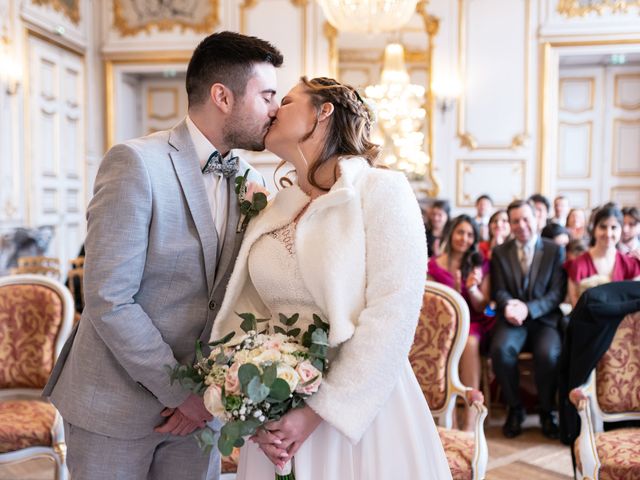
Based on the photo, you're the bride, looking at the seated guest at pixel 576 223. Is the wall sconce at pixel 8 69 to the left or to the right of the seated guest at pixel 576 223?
left

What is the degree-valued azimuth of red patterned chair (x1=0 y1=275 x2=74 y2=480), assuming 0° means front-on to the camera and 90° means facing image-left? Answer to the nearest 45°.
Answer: approximately 0°

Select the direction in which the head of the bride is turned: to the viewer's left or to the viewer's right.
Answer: to the viewer's left

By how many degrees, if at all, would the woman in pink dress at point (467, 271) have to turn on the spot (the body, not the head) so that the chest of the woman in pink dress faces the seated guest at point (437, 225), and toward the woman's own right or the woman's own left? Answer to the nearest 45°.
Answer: approximately 180°

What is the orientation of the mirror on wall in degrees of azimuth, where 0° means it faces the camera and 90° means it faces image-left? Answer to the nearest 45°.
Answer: approximately 0°

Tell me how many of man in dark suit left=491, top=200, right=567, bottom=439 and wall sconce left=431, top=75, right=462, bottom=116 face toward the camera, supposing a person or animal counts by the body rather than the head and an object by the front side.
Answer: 2
